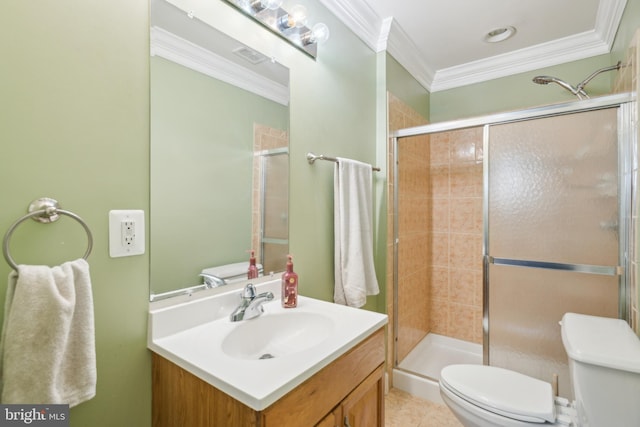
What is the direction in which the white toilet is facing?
to the viewer's left

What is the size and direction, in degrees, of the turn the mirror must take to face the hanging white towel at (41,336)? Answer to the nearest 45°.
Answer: approximately 90° to its right

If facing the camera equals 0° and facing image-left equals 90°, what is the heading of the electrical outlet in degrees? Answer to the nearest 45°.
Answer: approximately 315°

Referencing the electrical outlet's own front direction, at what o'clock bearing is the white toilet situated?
The white toilet is roughly at 11 o'clock from the electrical outlet.

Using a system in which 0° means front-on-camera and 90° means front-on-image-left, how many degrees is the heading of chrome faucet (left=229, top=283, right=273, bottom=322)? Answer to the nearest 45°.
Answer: approximately 315°

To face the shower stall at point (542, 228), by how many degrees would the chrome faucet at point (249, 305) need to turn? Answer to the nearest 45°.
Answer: approximately 45° to its left
